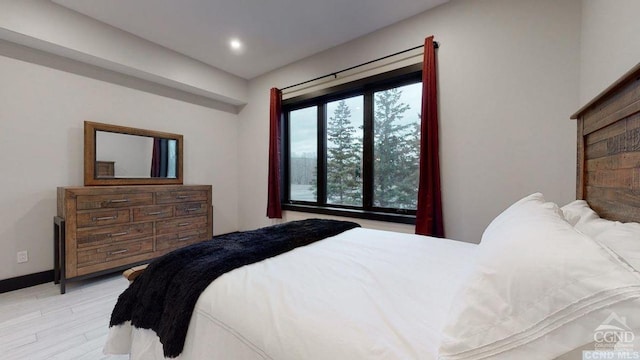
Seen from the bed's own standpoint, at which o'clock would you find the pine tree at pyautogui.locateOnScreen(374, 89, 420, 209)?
The pine tree is roughly at 3 o'clock from the bed.

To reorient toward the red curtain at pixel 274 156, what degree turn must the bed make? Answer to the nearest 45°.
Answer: approximately 45° to its right

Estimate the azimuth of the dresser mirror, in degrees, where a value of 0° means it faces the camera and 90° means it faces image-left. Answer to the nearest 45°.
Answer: approximately 315°

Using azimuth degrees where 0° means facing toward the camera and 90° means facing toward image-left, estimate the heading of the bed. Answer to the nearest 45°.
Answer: approximately 90°

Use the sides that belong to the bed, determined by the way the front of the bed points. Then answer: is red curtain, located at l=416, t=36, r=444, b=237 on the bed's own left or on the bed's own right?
on the bed's own right

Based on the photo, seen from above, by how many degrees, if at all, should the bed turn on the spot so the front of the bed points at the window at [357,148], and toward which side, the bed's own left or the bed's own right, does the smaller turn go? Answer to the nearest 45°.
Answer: approximately 90° to the bed's own right

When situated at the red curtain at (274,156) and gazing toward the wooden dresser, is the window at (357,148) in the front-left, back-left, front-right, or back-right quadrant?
back-left

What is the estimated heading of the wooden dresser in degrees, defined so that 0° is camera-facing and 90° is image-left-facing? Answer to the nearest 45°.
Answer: approximately 315°
